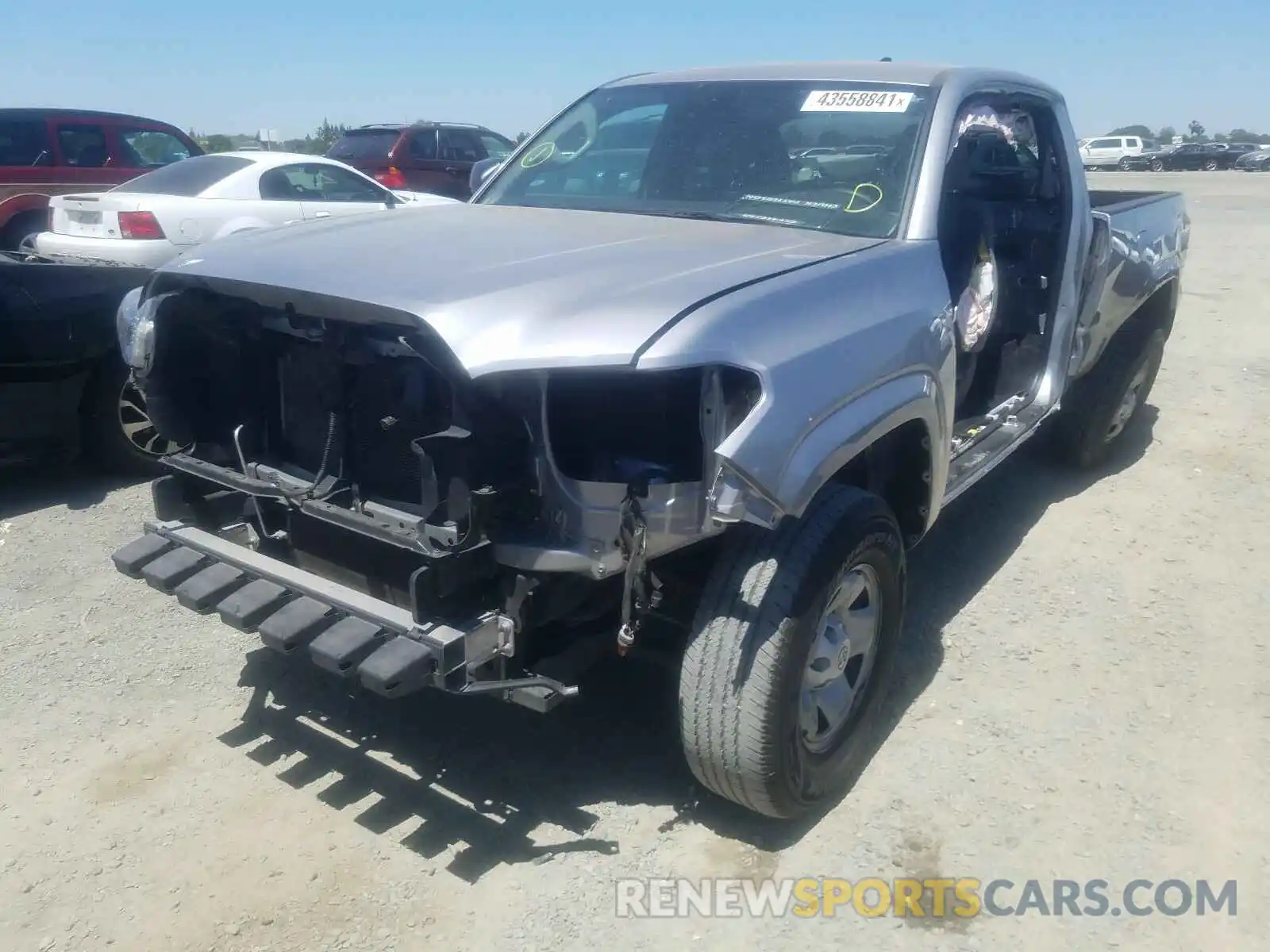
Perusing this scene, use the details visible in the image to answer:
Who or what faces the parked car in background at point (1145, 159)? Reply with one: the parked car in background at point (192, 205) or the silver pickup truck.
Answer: the parked car in background at point (192, 205)

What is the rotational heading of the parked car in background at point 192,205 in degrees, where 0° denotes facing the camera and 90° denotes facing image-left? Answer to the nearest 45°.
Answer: approximately 225°

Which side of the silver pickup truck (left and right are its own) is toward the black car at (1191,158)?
back

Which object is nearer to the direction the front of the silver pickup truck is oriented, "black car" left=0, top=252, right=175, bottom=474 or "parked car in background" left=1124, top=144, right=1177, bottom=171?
the black car

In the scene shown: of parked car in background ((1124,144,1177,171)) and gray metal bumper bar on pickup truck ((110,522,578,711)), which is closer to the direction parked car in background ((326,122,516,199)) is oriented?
the parked car in background

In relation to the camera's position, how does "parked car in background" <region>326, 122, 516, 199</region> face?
facing away from the viewer and to the right of the viewer

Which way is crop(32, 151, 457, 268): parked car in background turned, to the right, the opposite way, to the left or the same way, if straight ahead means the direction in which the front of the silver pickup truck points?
the opposite way

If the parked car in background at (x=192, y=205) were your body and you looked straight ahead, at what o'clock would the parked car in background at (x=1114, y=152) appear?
the parked car in background at (x=1114, y=152) is roughly at 12 o'clock from the parked car in background at (x=192, y=205).

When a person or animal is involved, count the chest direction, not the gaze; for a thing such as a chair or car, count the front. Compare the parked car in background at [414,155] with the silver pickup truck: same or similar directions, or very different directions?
very different directions

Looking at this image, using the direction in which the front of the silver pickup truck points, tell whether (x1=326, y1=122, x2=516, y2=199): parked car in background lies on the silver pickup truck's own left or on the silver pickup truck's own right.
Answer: on the silver pickup truck's own right

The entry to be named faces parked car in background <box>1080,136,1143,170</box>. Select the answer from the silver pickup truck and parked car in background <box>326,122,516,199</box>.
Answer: parked car in background <box>326,122,516,199</box>

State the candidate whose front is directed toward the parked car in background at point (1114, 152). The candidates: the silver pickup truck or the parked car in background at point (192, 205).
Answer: the parked car in background at point (192, 205)

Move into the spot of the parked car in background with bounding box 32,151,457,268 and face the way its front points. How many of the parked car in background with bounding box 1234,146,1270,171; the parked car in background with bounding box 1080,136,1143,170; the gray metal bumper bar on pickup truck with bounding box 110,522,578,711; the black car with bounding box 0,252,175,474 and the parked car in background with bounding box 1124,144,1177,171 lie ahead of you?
3
